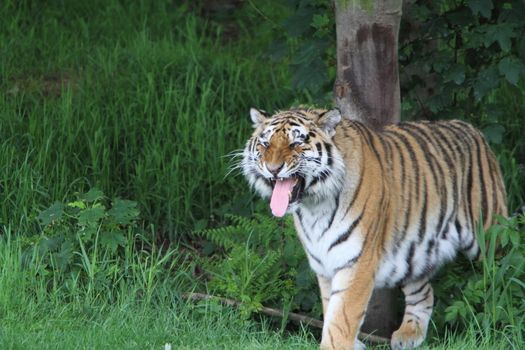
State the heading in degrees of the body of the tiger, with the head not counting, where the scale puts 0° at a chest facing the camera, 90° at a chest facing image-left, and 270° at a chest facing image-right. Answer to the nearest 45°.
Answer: approximately 45°
